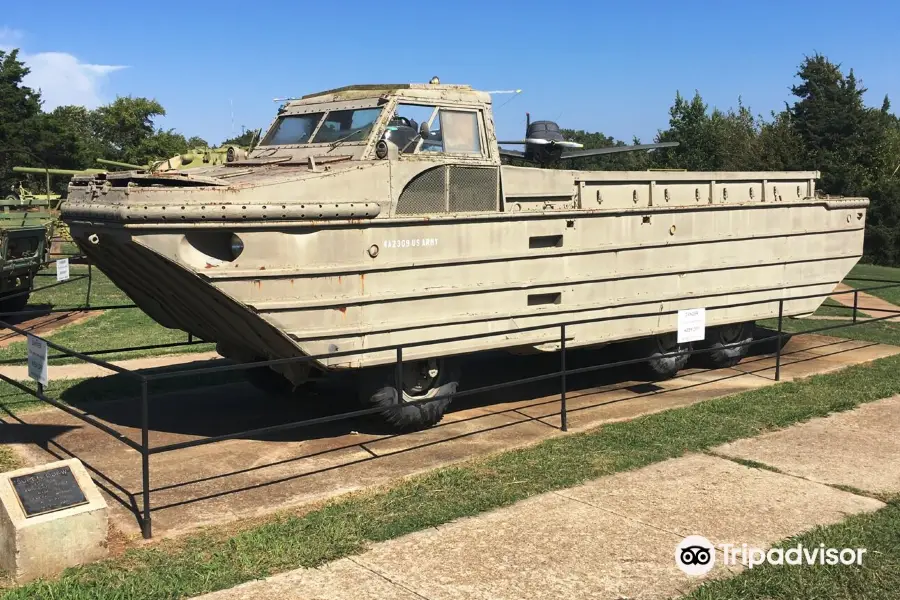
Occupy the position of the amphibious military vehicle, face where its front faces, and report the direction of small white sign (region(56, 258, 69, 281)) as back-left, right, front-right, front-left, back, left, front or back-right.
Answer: right

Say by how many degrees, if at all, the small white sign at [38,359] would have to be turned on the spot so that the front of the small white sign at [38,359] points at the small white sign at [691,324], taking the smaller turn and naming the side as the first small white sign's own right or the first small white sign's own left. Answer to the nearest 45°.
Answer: approximately 135° to the first small white sign's own left

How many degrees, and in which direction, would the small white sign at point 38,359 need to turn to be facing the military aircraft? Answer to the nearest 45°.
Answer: approximately 135° to its left

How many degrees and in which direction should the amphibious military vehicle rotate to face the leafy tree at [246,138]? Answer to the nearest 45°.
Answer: approximately 90° to its right

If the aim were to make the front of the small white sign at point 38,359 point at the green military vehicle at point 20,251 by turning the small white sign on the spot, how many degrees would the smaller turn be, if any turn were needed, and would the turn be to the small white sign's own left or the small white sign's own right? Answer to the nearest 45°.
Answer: approximately 135° to the small white sign's own right

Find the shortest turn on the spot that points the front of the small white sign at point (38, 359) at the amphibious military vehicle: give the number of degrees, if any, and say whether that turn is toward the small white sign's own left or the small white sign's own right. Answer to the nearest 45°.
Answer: approximately 135° to the small white sign's own left

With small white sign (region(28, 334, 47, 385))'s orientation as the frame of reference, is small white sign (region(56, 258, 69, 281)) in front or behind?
behind

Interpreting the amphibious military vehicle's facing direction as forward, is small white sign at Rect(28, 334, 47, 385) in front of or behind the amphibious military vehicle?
in front

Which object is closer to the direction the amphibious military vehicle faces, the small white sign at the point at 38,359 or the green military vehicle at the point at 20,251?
the small white sign

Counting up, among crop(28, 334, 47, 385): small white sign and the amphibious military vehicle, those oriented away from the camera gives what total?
0

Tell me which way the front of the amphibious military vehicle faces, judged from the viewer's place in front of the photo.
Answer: facing the viewer and to the left of the viewer
